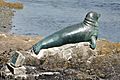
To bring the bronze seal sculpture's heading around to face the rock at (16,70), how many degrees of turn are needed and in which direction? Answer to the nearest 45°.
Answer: approximately 135° to its right

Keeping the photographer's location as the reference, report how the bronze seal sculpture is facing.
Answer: facing to the right of the viewer
